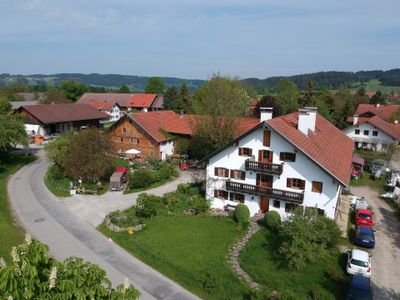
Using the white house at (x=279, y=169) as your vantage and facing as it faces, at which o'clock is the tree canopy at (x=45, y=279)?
The tree canopy is roughly at 11 o'clock from the white house.

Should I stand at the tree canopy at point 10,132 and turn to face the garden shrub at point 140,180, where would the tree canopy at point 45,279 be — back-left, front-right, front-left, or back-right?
front-right

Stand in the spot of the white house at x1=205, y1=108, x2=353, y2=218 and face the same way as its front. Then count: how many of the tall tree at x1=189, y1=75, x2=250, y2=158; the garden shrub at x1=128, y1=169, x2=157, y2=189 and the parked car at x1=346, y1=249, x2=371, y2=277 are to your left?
1

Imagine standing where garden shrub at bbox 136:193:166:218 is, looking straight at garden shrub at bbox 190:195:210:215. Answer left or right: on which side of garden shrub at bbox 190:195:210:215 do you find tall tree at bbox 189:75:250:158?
left

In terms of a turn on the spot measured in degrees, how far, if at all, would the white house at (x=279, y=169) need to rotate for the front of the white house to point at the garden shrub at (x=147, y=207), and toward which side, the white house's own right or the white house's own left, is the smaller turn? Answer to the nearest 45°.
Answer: approximately 45° to the white house's own right

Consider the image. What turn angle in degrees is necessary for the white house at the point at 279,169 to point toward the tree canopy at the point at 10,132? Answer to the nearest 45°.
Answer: approximately 45° to its right

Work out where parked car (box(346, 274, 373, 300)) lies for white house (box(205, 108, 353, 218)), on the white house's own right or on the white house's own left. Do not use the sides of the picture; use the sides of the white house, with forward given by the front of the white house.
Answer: on the white house's own left

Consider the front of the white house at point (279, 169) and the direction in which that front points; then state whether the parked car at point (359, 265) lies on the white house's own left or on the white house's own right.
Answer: on the white house's own left

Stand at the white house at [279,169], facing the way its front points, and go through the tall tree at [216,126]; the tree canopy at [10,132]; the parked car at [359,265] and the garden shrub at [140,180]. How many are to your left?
1

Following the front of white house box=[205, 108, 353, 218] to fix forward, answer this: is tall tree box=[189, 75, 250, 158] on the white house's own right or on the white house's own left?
on the white house's own right

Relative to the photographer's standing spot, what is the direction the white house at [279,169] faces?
facing the viewer and to the left of the viewer
